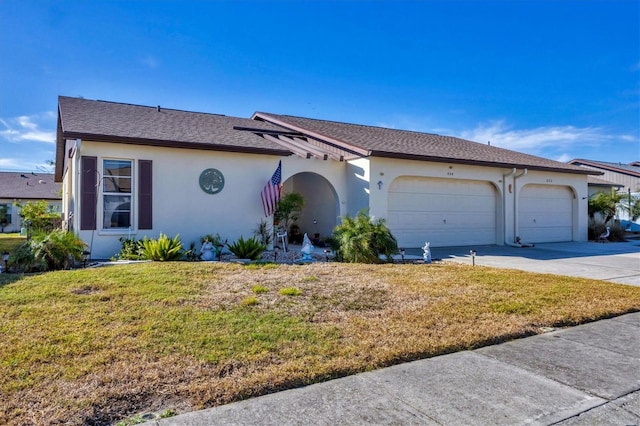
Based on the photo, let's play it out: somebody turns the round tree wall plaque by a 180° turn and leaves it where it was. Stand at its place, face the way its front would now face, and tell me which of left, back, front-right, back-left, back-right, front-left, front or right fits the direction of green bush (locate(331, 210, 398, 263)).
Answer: back-right

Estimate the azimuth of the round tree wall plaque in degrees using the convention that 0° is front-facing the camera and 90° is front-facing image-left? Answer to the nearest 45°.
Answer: approximately 0°

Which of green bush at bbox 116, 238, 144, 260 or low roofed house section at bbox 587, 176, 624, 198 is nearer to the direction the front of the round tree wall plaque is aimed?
the green bush

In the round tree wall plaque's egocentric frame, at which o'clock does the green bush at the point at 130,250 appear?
The green bush is roughly at 2 o'clock from the round tree wall plaque.

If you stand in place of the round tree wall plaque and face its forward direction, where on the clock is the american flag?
The american flag is roughly at 9 o'clock from the round tree wall plaque.

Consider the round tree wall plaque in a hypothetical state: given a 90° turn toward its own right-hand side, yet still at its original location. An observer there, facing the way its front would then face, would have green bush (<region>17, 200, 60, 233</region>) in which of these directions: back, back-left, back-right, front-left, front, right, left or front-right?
front-right

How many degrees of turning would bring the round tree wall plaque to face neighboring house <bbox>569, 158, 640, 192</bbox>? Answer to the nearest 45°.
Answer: approximately 90° to its left

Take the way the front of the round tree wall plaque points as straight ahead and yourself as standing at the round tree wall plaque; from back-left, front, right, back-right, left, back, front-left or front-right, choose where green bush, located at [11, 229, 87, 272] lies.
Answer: front-right

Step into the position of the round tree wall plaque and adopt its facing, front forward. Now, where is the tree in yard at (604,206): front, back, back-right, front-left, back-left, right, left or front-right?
left

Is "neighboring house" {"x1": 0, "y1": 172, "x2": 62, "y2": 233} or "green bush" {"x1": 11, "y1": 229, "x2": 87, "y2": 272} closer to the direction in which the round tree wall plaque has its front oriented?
the green bush
